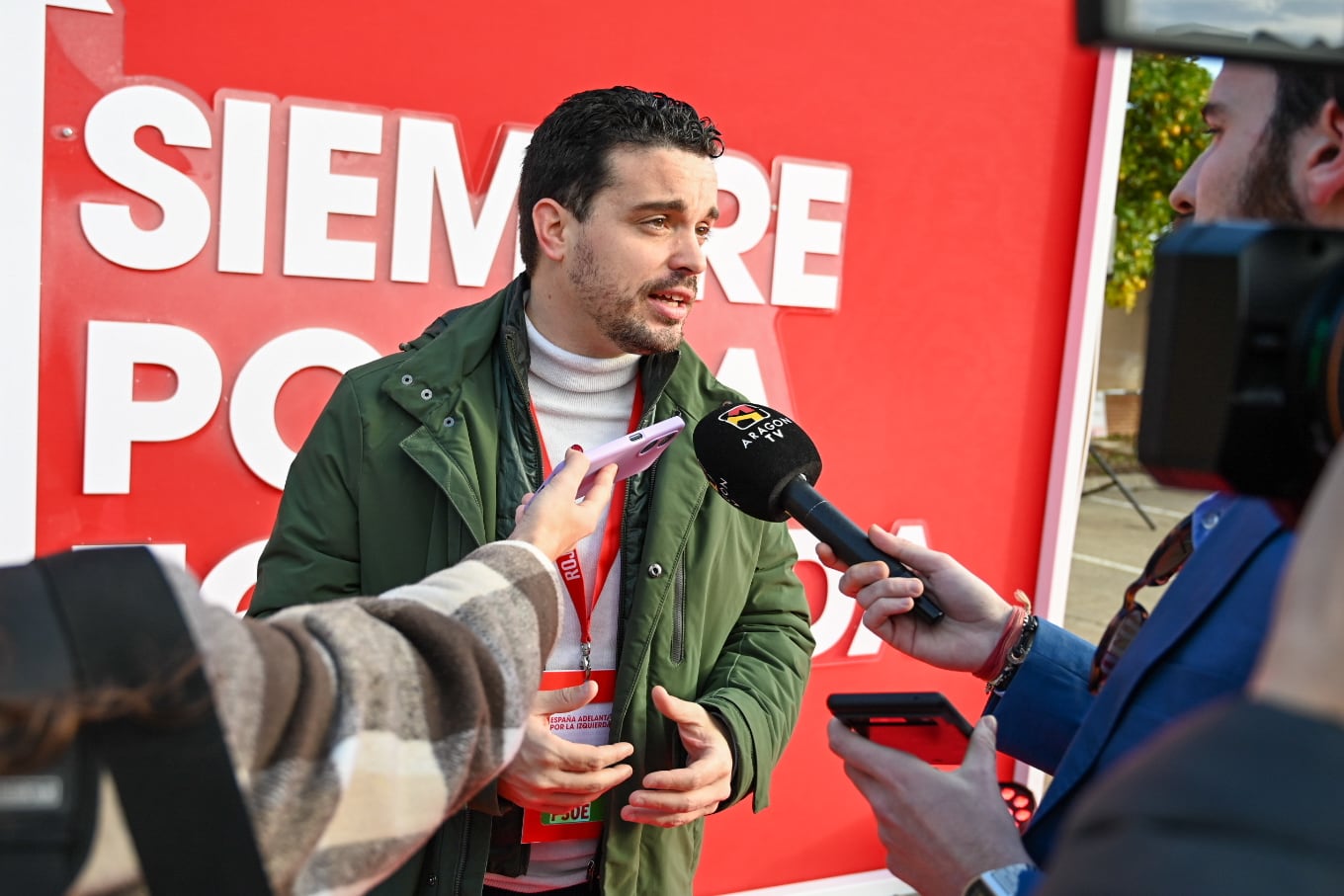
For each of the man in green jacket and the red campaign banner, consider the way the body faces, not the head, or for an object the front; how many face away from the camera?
0

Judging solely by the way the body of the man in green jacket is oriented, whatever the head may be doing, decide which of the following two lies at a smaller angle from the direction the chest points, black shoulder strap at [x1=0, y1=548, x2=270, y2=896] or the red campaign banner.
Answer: the black shoulder strap

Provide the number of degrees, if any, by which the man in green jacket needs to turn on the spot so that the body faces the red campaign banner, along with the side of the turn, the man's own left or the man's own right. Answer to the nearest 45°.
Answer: approximately 135° to the man's own left

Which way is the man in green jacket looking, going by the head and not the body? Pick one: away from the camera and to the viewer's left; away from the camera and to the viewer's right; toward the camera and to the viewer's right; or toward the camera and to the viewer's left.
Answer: toward the camera and to the viewer's right

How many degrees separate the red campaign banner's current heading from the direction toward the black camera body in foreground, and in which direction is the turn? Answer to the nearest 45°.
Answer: approximately 45° to its right

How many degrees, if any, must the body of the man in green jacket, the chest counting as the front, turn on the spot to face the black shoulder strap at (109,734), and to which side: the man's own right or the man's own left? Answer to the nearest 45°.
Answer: approximately 45° to the man's own right

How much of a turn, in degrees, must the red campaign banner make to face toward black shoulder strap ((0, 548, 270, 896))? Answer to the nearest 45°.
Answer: approximately 45° to its right

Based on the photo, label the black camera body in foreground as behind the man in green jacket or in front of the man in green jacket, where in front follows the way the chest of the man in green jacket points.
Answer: in front

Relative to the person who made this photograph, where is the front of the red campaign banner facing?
facing the viewer and to the right of the viewer
